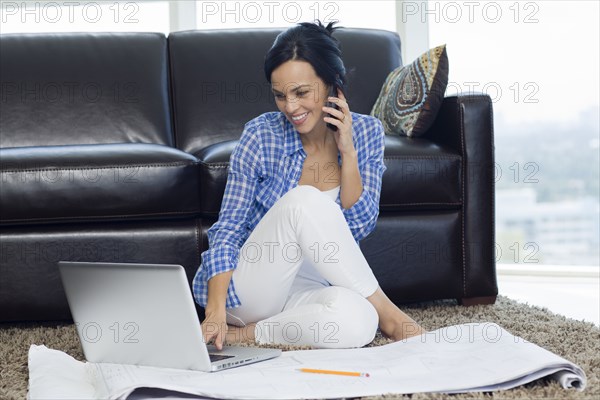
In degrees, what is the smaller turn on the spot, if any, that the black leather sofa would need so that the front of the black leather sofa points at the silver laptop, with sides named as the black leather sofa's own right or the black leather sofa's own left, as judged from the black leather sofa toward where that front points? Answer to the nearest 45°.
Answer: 0° — it already faces it

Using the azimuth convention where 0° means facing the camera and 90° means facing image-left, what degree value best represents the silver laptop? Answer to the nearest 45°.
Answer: approximately 225°

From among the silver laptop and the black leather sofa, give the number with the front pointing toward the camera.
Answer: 1

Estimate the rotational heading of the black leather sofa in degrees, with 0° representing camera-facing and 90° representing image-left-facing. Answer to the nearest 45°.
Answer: approximately 0°
